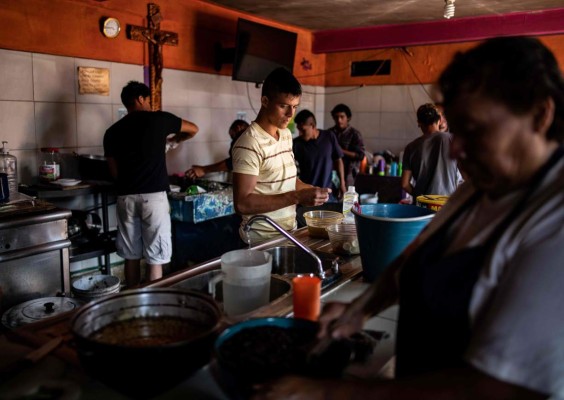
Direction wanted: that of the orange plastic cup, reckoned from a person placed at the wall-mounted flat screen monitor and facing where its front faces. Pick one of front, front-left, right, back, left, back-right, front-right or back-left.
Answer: front-right

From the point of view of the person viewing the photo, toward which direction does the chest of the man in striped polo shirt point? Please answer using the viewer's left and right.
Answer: facing the viewer and to the right of the viewer

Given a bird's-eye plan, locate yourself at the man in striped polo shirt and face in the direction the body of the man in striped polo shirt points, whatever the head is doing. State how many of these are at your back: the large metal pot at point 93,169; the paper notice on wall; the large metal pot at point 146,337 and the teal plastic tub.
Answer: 2

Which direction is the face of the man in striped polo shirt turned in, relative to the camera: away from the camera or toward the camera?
toward the camera

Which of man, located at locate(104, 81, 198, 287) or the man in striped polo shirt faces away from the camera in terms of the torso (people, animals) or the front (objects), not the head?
the man

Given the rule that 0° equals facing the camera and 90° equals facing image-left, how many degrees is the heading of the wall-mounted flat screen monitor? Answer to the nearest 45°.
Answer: approximately 315°

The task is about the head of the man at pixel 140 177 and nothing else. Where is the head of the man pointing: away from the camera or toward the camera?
away from the camera

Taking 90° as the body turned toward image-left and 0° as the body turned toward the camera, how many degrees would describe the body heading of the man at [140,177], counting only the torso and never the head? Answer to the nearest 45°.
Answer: approximately 180°

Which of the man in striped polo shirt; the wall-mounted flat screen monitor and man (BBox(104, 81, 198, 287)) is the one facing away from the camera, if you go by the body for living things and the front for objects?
the man

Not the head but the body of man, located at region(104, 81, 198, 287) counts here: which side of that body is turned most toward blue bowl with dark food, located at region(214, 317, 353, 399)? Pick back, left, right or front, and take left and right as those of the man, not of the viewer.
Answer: back

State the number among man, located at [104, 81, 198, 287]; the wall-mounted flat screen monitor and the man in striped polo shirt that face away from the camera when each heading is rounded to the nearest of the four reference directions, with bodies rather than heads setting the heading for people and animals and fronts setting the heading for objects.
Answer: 1

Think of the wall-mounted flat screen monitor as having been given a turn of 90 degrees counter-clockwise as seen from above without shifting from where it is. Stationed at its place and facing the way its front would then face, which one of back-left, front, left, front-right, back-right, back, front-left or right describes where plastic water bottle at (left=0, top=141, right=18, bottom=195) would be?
back

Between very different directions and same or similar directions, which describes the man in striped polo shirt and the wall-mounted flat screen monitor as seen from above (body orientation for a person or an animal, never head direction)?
same or similar directions

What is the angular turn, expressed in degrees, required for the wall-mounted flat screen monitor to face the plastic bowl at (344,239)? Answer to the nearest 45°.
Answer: approximately 45° to its right

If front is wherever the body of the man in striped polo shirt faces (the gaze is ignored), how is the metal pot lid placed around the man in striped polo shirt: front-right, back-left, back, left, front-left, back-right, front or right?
back-right
